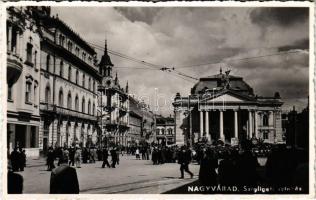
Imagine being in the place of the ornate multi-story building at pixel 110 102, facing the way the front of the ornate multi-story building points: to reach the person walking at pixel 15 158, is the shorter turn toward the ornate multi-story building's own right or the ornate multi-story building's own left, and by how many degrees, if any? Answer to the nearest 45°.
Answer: approximately 90° to the ornate multi-story building's own right

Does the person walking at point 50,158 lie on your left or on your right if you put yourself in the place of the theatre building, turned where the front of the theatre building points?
on your right

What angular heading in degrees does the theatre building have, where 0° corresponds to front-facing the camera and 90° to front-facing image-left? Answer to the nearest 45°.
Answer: approximately 0°

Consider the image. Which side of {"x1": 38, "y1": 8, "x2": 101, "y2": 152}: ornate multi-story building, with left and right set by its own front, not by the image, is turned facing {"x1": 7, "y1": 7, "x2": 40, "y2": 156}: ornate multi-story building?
right

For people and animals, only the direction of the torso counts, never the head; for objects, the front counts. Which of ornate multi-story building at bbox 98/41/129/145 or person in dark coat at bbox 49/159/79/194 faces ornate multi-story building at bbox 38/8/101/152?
the person in dark coat

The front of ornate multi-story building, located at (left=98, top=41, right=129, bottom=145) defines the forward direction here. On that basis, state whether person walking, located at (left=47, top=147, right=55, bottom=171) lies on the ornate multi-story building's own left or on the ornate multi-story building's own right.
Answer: on the ornate multi-story building's own right

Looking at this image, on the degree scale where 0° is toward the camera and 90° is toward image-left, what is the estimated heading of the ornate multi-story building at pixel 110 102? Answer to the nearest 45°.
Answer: approximately 315°

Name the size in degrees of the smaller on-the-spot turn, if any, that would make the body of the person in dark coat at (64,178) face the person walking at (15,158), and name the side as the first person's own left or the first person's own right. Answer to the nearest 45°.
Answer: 0° — they already face them

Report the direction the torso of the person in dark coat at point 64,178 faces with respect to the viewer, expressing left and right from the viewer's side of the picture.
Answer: facing away from the viewer
